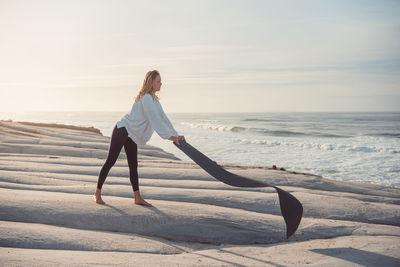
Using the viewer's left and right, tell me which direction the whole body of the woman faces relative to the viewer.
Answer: facing to the right of the viewer

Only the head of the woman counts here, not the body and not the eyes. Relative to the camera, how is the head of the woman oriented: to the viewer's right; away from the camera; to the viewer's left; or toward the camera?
to the viewer's right
